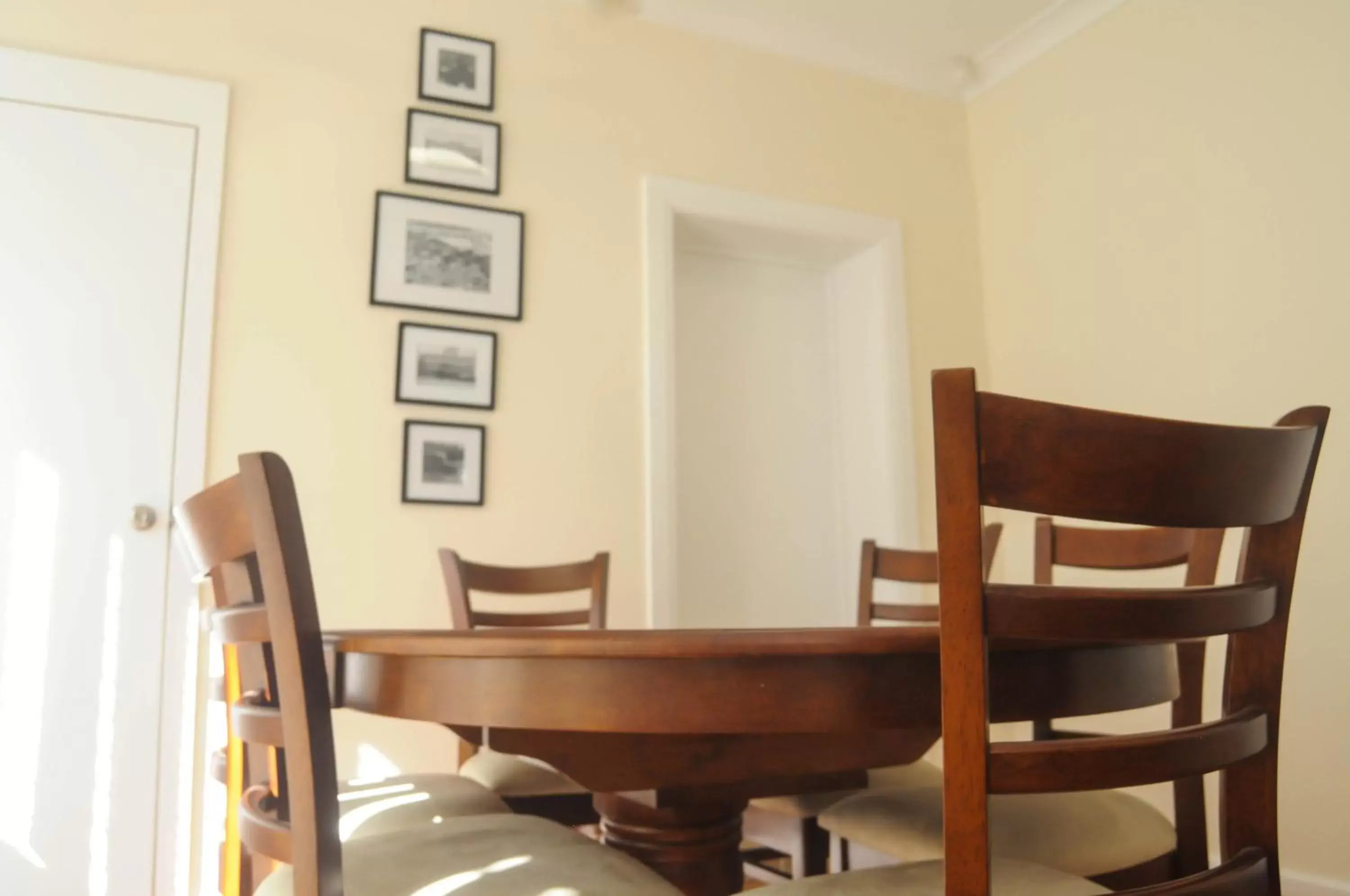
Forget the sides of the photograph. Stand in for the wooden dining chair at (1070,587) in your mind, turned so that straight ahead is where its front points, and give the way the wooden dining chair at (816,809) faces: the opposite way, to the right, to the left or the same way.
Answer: to the left

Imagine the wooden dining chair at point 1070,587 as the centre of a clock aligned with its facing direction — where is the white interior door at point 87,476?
The white interior door is roughly at 11 o'clock from the wooden dining chair.

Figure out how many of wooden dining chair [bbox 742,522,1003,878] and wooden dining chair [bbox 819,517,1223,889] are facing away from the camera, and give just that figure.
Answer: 0

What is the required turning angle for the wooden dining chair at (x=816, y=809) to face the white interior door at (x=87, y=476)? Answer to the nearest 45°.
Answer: approximately 45° to its right

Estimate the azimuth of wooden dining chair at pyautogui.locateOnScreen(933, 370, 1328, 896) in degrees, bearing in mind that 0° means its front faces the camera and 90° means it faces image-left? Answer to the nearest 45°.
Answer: approximately 135°

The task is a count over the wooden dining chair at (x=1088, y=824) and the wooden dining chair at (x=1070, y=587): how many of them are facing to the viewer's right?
0

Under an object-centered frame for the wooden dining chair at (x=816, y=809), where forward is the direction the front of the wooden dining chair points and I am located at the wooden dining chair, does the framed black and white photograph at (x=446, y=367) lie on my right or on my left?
on my right

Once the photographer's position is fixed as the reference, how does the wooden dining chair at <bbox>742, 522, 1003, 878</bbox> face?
facing the viewer and to the left of the viewer
